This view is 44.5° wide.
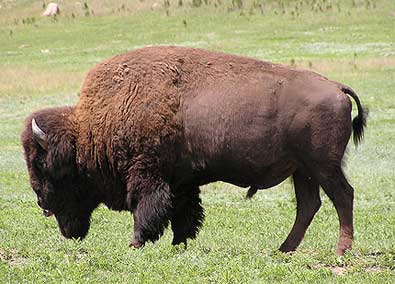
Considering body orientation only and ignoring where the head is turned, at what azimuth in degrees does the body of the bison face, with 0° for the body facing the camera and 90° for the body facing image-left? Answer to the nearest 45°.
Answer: approximately 90°
